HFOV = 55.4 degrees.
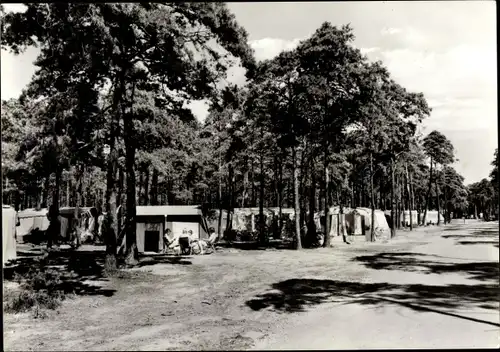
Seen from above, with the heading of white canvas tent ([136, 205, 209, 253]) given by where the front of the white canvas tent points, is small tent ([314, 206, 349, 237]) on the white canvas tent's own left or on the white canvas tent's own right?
on the white canvas tent's own left

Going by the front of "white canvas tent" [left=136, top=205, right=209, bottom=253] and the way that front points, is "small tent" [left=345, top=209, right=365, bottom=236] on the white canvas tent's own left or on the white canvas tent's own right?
on the white canvas tent's own left

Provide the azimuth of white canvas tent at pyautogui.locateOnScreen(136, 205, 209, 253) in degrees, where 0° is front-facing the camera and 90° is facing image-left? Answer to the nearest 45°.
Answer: approximately 0°

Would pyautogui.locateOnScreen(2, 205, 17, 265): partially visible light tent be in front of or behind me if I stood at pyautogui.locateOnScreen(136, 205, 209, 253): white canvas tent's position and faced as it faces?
in front

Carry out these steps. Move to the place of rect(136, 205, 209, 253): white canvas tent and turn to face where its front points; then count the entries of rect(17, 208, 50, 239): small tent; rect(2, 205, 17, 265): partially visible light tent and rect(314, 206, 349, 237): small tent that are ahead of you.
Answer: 1

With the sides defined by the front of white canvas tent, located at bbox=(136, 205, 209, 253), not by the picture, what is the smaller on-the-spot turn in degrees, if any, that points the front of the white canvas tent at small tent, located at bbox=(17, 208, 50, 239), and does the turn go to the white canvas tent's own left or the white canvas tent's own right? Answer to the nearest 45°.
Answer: approximately 135° to the white canvas tent's own right

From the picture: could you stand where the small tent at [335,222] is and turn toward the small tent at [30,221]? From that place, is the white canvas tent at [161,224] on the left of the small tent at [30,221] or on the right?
left

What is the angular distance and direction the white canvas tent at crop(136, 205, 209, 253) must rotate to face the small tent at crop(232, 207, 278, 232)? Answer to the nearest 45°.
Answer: approximately 135° to its left
